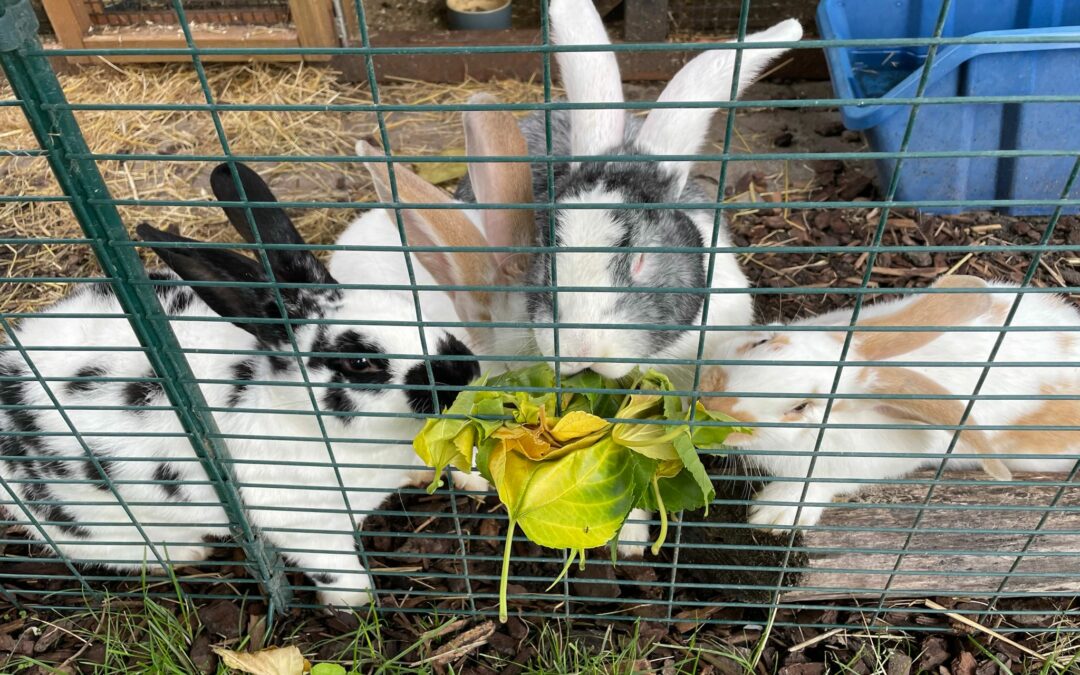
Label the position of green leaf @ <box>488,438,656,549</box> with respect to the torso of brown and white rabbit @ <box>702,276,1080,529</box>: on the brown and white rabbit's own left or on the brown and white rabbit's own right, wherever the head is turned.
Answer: on the brown and white rabbit's own left

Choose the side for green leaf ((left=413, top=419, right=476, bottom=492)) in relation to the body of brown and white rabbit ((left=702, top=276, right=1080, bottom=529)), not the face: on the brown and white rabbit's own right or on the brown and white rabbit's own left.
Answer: on the brown and white rabbit's own left

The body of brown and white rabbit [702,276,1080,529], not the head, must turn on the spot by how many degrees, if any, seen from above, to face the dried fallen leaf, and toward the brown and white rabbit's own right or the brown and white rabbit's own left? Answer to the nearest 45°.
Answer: approximately 45° to the brown and white rabbit's own left

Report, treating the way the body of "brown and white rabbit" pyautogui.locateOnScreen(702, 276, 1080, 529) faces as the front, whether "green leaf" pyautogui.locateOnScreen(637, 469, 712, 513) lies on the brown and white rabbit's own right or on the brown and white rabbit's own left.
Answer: on the brown and white rabbit's own left

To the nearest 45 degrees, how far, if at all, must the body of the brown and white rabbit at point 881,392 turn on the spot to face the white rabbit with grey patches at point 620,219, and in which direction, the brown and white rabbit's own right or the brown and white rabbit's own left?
0° — it already faces it

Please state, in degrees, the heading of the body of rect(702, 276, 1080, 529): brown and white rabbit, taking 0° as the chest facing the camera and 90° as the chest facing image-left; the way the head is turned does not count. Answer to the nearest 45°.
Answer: approximately 90°

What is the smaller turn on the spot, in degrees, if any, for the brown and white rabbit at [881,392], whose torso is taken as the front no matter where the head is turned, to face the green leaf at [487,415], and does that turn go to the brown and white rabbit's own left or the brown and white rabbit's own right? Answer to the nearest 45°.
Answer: approximately 45° to the brown and white rabbit's own left
